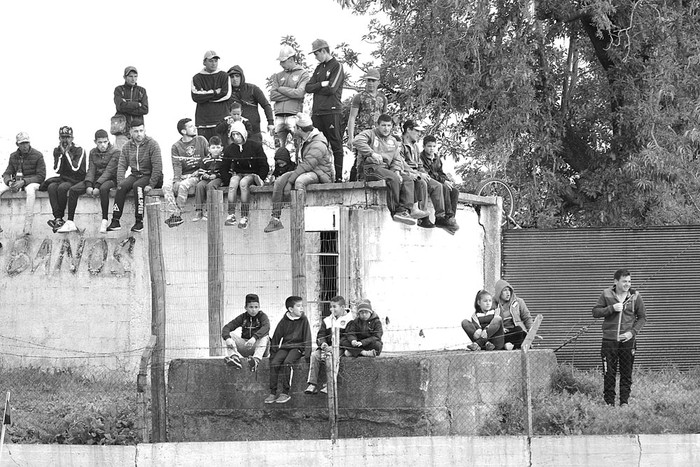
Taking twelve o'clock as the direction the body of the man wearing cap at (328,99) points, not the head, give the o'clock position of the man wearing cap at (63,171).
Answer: the man wearing cap at (63,171) is roughly at 2 o'clock from the man wearing cap at (328,99).

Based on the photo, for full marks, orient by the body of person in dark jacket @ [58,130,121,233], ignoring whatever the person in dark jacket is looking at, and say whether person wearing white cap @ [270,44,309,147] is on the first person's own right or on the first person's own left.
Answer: on the first person's own left

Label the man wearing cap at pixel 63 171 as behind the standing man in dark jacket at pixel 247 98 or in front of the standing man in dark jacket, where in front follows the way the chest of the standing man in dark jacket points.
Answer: in front

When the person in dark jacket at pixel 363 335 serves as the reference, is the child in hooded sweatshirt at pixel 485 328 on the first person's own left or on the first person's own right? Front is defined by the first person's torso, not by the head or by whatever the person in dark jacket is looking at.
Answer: on the first person's own left

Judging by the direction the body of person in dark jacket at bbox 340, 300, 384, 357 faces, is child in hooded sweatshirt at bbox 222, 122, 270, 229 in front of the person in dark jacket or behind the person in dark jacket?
behind

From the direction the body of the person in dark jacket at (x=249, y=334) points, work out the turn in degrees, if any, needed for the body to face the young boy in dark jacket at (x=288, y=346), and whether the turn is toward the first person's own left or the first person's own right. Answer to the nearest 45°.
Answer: approximately 45° to the first person's own left

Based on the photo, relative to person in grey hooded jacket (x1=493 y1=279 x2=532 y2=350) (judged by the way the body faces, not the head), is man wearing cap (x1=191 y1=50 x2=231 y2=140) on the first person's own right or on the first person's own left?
on the first person's own right

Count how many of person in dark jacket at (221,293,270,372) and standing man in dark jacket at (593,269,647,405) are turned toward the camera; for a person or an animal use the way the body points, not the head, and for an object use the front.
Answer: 2

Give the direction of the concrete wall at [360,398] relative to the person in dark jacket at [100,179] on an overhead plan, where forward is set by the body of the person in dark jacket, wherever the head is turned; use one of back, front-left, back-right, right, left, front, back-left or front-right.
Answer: left

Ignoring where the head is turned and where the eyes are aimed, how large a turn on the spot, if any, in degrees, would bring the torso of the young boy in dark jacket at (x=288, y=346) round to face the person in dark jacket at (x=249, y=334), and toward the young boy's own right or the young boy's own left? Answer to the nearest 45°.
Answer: approximately 90° to the young boy's own right
